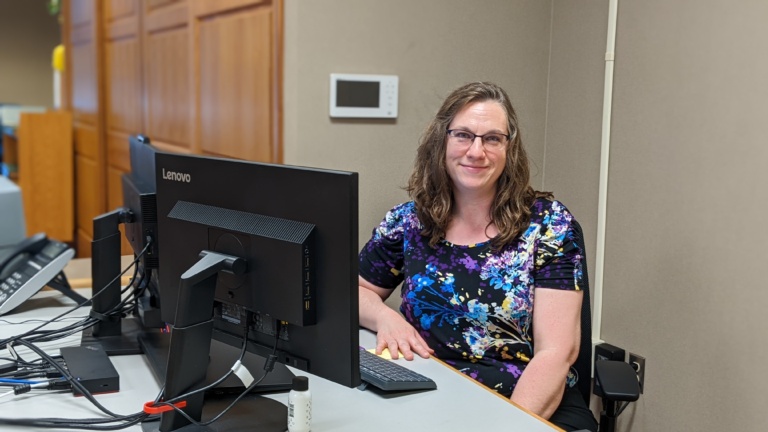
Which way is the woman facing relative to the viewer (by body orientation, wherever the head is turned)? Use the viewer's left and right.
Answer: facing the viewer

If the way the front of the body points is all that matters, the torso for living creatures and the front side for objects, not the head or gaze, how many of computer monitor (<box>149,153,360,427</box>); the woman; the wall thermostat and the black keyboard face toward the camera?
2

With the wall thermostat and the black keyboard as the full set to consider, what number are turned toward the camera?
1

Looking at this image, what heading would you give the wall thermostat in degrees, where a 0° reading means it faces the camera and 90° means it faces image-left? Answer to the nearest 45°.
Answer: approximately 0°

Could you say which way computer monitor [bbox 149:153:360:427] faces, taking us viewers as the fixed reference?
facing away from the viewer and to the right of the viewer

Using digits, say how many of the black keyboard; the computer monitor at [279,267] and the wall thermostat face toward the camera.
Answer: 1

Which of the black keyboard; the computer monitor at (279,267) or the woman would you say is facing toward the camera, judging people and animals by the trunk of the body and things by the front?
the woman

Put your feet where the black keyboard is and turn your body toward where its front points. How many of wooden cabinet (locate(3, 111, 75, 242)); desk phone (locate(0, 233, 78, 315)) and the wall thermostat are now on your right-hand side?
0

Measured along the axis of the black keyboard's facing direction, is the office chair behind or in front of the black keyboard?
in front

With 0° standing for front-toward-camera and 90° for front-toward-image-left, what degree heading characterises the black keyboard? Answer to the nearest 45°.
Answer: approximately 225°

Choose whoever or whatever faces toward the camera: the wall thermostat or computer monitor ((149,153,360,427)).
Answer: the wall thermostat

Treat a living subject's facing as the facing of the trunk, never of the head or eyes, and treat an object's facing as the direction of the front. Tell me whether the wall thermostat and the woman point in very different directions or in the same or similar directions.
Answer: same or similar directions

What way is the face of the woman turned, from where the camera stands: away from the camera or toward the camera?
toward the camera

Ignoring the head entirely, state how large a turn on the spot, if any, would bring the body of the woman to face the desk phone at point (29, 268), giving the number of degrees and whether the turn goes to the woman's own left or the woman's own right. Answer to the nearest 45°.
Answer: approximately 90° to the woman's own right

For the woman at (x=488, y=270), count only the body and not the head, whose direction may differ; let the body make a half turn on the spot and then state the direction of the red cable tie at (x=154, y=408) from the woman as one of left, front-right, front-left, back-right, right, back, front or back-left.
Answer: back-left

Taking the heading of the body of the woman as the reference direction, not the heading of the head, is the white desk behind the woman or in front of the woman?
in front

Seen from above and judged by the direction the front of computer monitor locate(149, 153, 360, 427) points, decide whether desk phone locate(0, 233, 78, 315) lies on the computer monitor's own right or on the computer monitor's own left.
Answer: on the computer monitor's own left

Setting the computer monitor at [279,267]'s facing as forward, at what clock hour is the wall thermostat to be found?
The wall thermostat is roughly at 11 o'clock from the computer monitor.

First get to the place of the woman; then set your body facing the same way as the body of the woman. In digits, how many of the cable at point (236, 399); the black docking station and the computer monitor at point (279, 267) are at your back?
0
